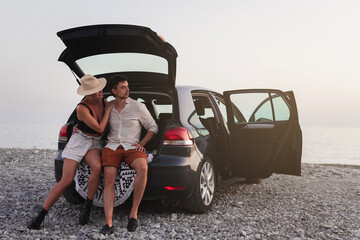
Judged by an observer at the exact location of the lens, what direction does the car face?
facing away from the viewer and to the right of the viewer

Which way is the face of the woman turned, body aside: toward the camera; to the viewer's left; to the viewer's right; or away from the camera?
to the viewer's right
